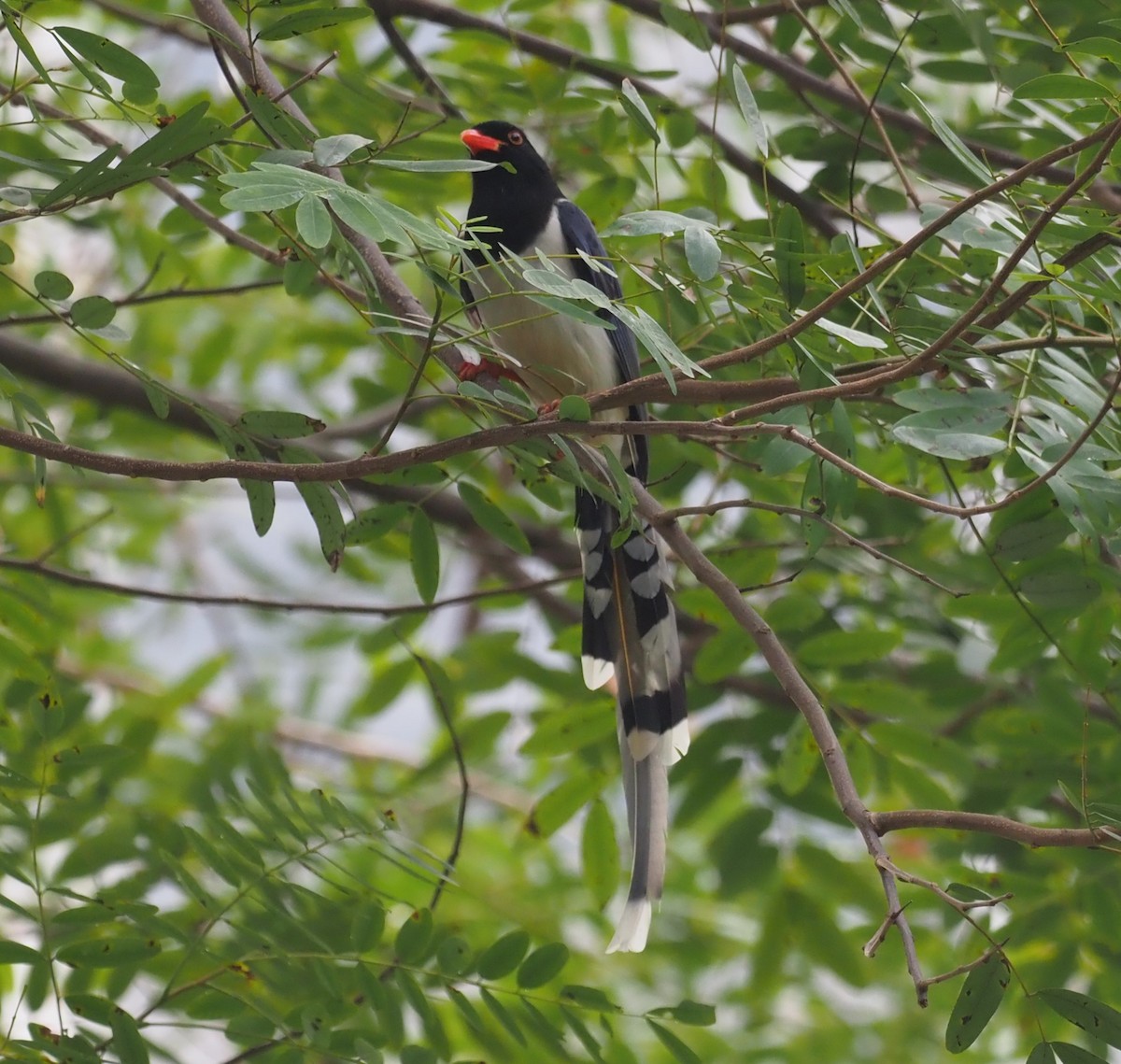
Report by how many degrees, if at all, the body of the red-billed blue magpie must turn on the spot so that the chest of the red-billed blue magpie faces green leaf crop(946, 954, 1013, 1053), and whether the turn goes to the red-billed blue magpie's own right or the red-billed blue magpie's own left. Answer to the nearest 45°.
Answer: approximately 135° to the red-billed blue magpie's own left

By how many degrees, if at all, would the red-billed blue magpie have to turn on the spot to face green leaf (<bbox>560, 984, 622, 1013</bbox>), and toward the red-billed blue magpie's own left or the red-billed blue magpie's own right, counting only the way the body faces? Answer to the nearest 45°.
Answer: approximately 45° to the red-billed blue magpie's own left

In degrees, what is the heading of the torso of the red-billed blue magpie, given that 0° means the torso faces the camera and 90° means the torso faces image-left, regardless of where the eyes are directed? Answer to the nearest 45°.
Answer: approximately 45°
